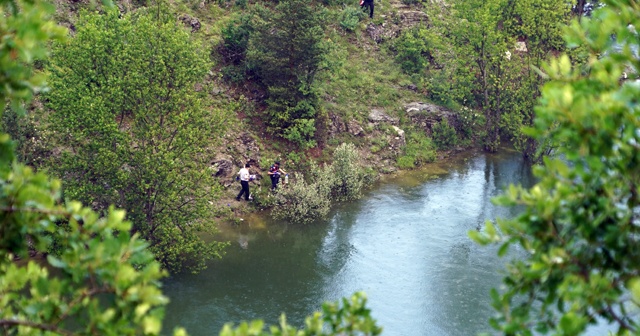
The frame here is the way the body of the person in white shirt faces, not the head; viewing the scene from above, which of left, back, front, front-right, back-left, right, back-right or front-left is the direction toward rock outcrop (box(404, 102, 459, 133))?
front-left

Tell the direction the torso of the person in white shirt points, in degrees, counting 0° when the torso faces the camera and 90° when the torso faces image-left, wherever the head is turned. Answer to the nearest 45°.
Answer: approximately 270°

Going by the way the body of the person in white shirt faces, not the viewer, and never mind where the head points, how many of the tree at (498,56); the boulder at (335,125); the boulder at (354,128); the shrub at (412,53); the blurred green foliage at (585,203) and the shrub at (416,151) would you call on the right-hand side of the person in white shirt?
1

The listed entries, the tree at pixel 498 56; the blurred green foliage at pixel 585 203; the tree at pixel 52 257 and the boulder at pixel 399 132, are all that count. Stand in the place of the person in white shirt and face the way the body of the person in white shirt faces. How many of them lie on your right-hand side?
2

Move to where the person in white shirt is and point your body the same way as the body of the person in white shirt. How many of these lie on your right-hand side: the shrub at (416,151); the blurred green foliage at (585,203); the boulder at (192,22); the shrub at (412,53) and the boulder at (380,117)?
1

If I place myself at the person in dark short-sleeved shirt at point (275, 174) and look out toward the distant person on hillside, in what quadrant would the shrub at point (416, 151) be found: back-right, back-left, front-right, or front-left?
front-right

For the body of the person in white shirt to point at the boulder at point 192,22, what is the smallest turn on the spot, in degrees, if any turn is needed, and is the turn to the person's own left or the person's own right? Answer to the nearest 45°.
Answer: approximately 90° to the person's own left

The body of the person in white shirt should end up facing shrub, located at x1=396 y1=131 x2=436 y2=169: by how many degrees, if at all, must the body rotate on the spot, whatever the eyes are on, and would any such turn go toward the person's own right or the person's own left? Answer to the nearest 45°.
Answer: approximately 45° to the person's own left

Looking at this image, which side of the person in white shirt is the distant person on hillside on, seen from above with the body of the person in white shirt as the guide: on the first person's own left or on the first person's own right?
on the first person's own left

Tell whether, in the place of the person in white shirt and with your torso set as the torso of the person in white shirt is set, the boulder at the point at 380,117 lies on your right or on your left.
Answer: on your left

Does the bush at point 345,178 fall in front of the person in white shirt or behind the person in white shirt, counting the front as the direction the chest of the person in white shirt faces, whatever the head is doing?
in front

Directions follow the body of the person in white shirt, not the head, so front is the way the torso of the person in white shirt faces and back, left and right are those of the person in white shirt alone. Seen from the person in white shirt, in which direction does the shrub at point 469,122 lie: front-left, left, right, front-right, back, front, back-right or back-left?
front-left

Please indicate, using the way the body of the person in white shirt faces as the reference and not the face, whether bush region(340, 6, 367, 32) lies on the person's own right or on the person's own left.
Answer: on the person's own left

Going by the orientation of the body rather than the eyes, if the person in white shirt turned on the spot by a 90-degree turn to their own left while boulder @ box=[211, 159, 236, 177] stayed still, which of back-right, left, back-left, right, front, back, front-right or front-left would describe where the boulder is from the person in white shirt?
front-left
